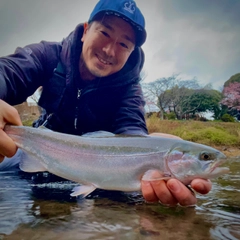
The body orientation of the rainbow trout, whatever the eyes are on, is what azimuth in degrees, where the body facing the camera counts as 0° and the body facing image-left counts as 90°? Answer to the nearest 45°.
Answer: approximately 270°

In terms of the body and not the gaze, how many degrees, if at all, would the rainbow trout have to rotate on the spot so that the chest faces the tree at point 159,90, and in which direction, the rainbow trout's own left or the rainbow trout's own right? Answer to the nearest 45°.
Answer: approximately 90° to the rainbow trout's own left

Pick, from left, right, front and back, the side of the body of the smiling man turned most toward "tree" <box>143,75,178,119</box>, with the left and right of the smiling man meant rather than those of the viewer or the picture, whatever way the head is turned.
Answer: back

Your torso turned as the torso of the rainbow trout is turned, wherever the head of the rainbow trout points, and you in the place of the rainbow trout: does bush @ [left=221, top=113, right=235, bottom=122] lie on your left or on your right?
on your left

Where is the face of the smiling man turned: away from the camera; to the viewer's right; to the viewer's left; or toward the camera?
toward the camera

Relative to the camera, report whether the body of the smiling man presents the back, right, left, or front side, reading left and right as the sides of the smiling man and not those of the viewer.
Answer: front

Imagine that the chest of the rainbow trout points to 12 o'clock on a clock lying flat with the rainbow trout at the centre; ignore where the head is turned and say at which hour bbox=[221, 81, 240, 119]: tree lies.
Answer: The tree is roughly at 10 o'clock from the rainbow trout.

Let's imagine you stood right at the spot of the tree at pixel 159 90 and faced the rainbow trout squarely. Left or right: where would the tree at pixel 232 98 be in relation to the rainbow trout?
left

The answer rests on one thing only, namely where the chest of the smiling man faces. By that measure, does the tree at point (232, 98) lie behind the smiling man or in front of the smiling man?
behind
